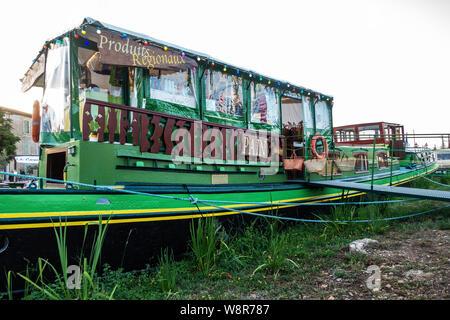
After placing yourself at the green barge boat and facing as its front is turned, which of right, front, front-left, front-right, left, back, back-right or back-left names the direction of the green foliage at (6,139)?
right

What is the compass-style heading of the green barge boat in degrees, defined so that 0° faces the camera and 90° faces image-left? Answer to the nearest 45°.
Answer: approximately 45°

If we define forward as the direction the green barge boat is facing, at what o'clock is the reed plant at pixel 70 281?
The reed plant is roughly at 11 o'clock from the green barge boat.
